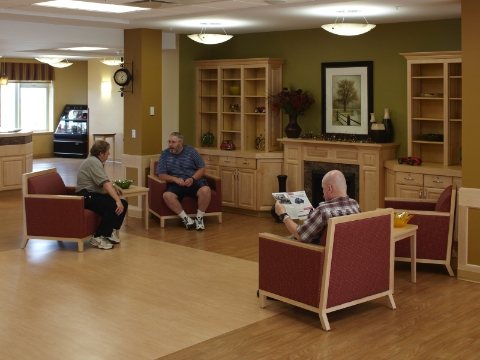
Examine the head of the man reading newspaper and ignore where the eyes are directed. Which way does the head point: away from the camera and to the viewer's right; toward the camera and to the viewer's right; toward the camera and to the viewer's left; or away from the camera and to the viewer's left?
away from the camera and to the viewer's left

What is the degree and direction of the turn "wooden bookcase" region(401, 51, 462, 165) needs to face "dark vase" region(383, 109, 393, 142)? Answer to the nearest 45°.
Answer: approximately 90° to its right

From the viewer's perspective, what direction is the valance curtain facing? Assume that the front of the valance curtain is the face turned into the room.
toward the camera

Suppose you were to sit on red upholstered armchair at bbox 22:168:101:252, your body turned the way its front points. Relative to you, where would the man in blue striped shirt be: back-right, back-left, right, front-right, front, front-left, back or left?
front-left

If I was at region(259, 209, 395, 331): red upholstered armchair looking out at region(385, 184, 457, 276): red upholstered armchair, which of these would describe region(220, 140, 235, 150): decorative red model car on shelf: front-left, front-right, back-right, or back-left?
front-left

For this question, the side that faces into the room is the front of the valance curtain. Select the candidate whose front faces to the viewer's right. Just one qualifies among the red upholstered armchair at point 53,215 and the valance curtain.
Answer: the red upholstered armchair

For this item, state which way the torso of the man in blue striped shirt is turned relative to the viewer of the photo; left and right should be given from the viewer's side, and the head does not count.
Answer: facing the viewer

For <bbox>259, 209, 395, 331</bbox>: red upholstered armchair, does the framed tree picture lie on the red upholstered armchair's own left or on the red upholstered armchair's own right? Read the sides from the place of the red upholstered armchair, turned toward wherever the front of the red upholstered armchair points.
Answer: on the red upholstered armchair's own right

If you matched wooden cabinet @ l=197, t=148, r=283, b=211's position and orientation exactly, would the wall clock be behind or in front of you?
in front

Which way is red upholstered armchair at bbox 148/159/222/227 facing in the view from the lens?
facing the viewer and to the right of the viewer

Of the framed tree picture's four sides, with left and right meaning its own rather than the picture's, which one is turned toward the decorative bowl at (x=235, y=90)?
right

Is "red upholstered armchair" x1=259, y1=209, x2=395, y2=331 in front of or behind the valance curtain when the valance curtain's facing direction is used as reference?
in front

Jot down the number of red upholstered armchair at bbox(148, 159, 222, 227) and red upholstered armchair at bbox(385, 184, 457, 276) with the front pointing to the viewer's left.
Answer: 1

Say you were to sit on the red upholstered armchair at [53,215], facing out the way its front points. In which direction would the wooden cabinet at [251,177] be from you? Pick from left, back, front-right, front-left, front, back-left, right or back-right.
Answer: front-left

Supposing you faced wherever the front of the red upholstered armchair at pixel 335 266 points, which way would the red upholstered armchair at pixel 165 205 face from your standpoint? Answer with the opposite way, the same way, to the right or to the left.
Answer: the opposite way

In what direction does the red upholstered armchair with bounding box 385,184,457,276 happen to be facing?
to the viewer's left
